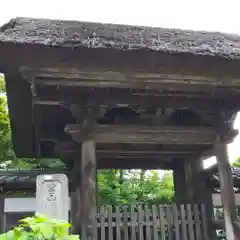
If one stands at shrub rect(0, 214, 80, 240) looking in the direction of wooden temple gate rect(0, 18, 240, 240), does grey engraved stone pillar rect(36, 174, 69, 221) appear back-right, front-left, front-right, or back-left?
front-left

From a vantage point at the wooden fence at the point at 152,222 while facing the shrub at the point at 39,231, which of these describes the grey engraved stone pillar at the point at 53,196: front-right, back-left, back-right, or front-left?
front-right

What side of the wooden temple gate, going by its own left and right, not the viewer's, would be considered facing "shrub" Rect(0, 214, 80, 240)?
front

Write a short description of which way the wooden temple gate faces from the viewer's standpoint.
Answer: facing the viewer
